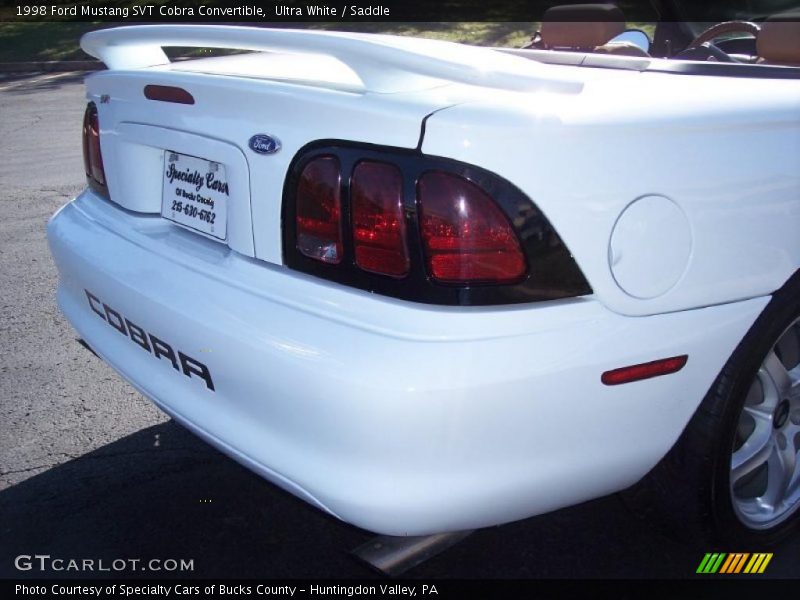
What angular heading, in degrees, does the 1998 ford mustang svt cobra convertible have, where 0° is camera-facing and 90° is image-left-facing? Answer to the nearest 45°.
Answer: approximately 225°
